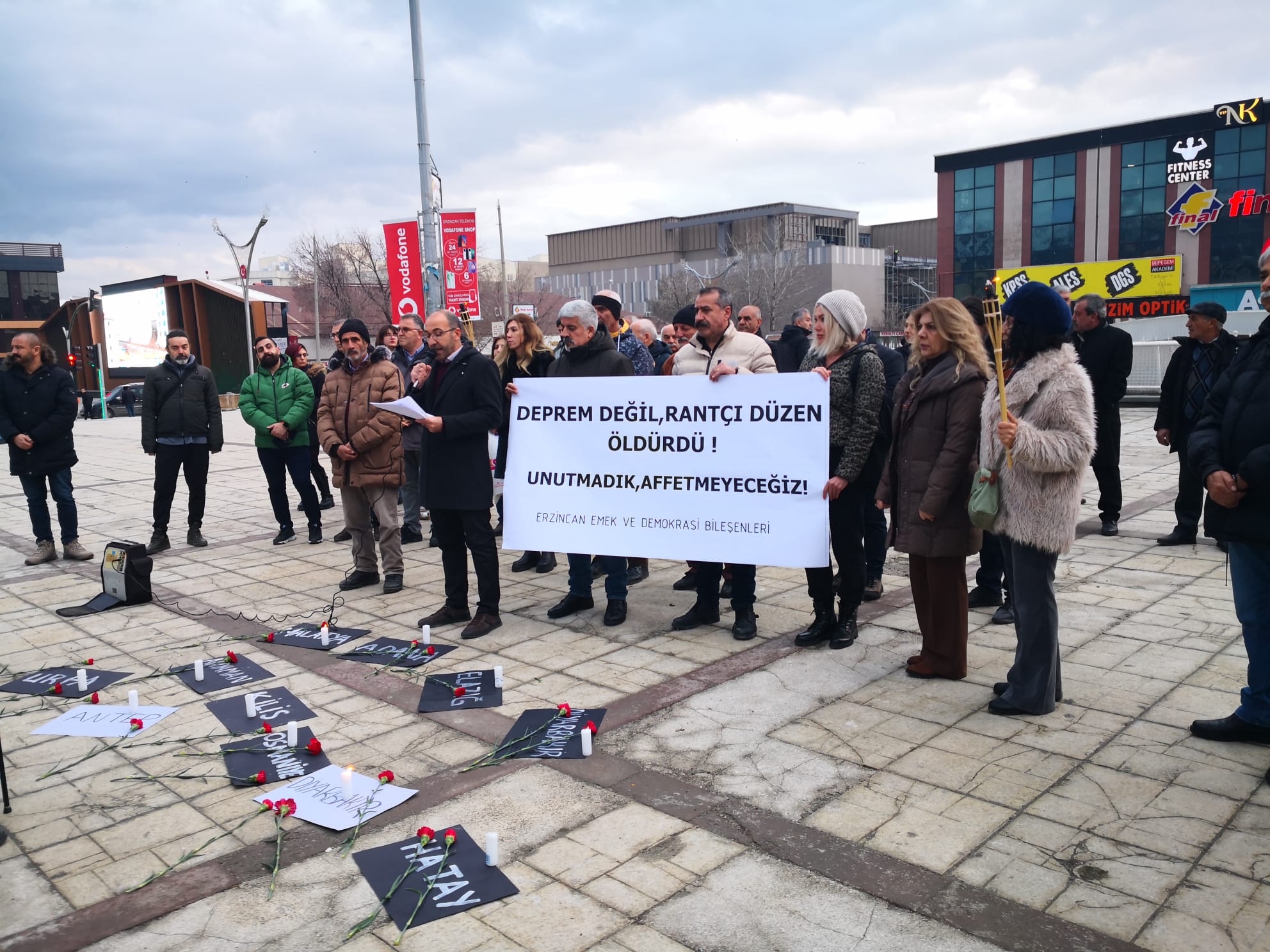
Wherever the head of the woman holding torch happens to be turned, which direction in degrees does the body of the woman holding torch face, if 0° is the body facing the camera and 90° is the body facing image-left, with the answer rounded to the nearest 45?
approximately 90°

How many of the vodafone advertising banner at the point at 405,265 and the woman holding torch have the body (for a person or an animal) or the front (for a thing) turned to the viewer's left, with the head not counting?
1

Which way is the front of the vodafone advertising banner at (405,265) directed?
toward the camera

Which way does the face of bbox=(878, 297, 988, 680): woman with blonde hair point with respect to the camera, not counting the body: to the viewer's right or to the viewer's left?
to the viewer's left

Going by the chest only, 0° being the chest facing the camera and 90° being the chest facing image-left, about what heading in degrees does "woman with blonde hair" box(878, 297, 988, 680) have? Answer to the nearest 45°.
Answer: approximately 45°

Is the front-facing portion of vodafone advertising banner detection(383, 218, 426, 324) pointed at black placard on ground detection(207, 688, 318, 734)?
yes

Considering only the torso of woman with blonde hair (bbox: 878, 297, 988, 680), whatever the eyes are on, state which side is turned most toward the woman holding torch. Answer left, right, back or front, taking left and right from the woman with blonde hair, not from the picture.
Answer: left

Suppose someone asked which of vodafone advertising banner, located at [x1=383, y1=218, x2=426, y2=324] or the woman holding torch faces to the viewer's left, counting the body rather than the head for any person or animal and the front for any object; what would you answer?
the woman holding torch

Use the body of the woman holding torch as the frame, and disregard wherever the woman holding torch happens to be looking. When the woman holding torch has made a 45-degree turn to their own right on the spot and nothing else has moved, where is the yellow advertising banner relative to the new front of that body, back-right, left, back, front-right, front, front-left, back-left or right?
front-right

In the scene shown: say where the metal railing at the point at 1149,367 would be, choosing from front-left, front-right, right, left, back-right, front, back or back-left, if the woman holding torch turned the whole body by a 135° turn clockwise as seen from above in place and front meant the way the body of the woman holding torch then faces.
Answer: front-left

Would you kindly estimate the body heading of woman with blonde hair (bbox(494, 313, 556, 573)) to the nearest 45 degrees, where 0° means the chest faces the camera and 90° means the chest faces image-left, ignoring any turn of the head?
approximately 45°

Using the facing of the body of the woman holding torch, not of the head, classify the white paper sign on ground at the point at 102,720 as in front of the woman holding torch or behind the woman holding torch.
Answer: in front

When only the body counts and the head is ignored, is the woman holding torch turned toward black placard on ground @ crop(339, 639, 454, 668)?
yes

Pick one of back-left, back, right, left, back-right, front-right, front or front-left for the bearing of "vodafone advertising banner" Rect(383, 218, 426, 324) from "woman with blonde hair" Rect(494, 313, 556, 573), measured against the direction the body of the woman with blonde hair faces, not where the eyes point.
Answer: back-right

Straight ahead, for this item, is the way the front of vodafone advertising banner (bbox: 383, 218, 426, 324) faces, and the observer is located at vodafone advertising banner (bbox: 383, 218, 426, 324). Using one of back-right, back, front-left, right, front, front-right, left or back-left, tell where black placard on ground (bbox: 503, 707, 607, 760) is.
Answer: front

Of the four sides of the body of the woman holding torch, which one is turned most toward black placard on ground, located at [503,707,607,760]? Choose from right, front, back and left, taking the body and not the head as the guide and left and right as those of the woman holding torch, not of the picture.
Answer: front

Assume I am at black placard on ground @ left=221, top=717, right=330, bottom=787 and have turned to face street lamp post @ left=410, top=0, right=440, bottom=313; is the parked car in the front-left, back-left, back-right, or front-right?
front-left

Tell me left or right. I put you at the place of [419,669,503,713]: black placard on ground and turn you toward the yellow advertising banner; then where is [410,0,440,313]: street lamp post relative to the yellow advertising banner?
left
